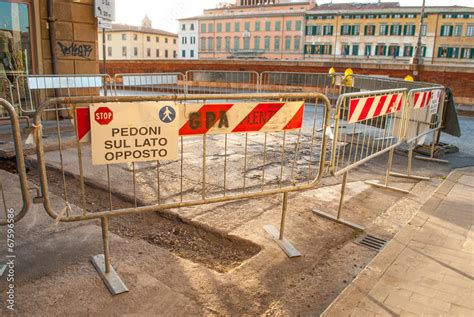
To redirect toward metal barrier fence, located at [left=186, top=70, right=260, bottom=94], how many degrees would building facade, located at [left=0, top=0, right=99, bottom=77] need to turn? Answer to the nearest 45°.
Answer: approximately 135° to its left

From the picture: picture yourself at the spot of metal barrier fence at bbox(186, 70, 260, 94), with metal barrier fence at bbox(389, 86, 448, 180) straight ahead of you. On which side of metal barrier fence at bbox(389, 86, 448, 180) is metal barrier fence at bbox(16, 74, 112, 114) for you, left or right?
right

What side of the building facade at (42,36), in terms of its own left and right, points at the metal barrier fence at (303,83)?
left

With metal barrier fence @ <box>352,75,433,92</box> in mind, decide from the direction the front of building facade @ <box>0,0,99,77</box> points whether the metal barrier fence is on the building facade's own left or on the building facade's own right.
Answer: on the building facade's own left

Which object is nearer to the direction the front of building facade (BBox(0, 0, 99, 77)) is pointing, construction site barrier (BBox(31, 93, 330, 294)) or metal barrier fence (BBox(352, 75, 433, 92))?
the construction site barrier
